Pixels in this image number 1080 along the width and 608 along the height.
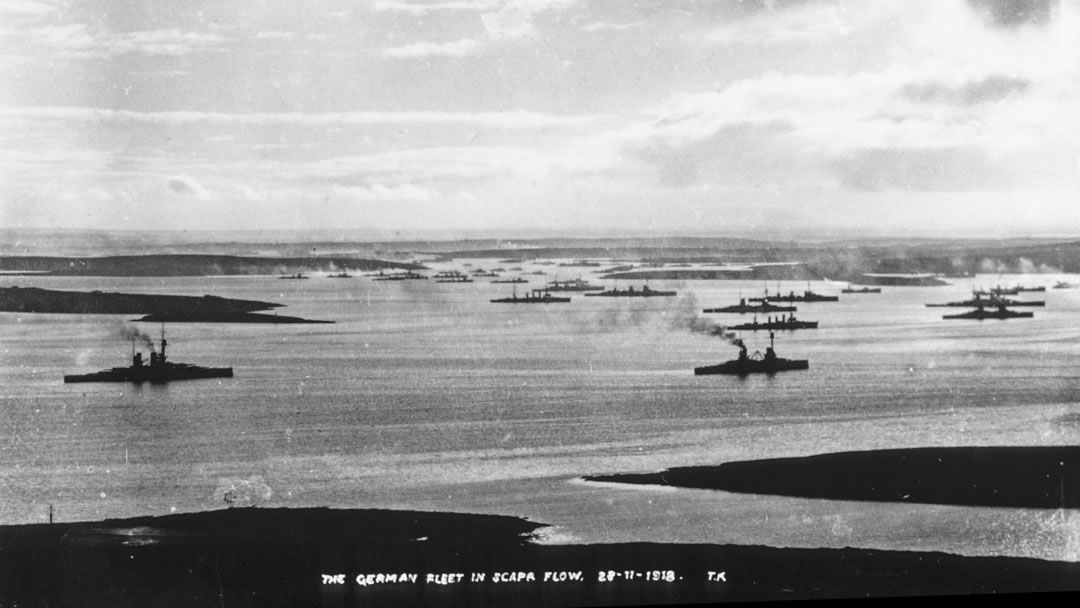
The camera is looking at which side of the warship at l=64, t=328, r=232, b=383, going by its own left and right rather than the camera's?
right

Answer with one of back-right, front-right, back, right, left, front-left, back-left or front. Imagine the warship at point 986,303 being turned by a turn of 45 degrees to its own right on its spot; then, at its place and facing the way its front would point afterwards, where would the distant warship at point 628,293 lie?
right

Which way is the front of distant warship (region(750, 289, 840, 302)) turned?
to the viewer's right

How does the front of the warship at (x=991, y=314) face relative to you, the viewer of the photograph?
facing to the right of the viewer

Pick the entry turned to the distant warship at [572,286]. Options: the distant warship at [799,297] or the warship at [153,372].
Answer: the warship

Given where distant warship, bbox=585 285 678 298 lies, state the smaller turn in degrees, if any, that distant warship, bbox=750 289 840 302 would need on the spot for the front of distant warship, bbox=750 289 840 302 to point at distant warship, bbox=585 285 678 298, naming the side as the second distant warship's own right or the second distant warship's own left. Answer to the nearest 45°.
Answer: approximately 135° to the second distant warship's own right

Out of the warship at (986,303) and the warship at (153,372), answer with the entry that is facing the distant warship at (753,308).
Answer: the warship at (153,372)

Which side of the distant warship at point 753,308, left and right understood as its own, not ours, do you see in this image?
right

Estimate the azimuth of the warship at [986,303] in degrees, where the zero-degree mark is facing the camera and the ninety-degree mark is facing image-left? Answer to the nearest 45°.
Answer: approximately 270°
